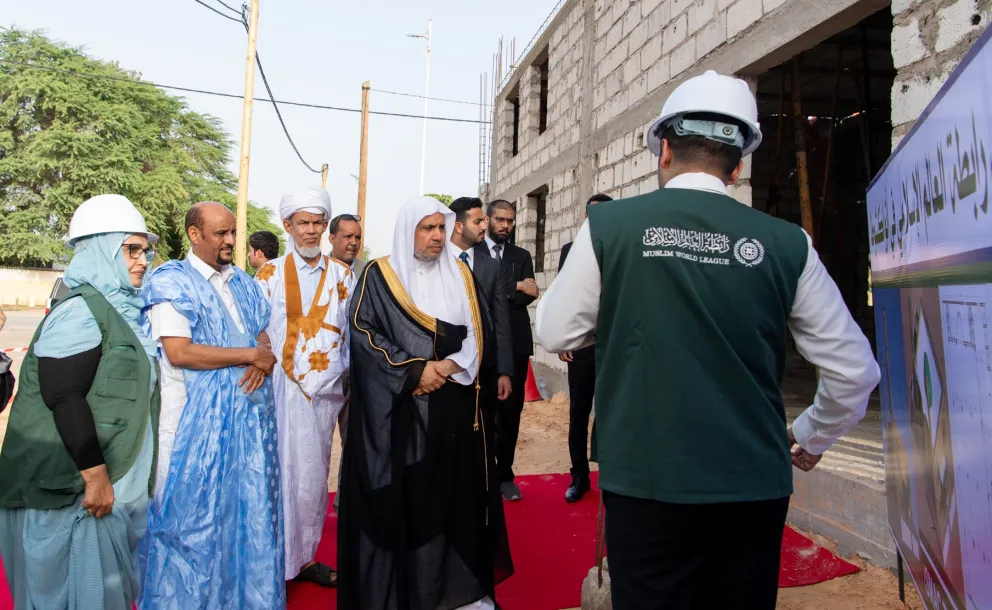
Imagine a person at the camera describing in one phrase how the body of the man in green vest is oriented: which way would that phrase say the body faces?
away from the camera

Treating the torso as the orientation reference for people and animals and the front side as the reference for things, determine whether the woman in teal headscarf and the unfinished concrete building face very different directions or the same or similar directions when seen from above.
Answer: very different directions

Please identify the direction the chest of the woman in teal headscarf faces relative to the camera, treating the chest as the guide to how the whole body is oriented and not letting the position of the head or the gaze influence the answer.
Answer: to the viewer's right

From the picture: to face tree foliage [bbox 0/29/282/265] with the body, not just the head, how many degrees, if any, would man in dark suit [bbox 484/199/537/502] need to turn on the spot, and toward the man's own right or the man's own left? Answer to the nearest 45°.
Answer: approximately 135° to the man's own right

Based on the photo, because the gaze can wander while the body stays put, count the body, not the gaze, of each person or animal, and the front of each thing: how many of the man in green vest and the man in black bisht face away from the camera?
1

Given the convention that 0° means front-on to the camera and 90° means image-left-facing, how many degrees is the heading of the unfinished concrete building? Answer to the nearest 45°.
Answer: approximately 45°
